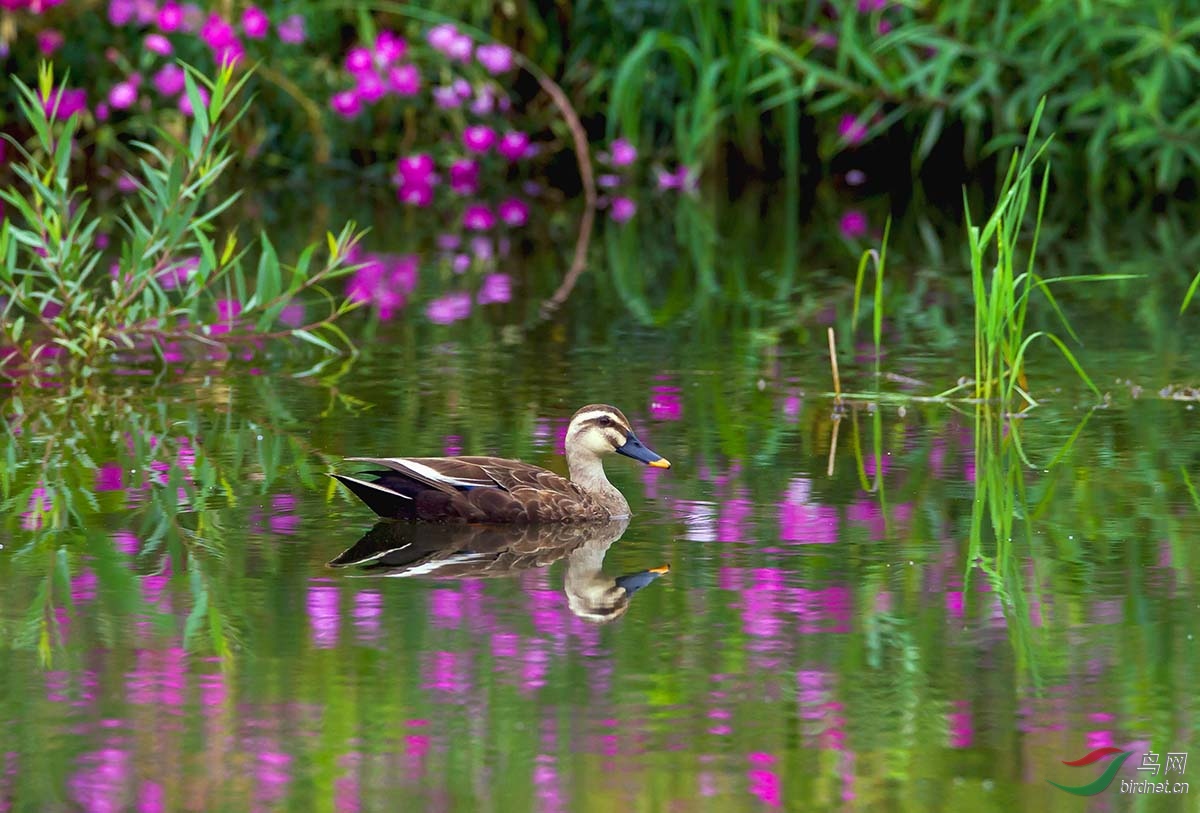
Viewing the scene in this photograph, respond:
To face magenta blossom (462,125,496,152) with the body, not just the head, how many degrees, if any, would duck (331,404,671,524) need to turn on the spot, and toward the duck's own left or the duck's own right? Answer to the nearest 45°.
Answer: approximately 90° to the duck's own left

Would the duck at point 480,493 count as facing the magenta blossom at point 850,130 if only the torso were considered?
no

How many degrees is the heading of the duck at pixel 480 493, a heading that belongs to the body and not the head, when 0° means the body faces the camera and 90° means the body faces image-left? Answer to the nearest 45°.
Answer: approximately 270°

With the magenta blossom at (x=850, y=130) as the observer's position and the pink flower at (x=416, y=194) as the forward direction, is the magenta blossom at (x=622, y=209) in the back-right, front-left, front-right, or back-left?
front-left

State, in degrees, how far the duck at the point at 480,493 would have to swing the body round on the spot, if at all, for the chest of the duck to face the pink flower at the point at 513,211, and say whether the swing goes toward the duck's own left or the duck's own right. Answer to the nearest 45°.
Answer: approximately 90° to the duck's own left

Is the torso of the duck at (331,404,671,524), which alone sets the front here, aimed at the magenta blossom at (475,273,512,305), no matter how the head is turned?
no

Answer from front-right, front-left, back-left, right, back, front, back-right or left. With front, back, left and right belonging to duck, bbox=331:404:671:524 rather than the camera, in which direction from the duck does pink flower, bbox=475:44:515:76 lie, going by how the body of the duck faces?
left

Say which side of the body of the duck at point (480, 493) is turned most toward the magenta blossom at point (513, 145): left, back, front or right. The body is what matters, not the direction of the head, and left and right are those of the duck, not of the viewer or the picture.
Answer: left

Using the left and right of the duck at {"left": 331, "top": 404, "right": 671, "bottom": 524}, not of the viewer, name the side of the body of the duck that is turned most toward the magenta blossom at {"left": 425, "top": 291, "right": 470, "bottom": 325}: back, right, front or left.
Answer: left

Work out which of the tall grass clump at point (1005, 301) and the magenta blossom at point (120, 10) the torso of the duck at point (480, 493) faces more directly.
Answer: the tall grass clump

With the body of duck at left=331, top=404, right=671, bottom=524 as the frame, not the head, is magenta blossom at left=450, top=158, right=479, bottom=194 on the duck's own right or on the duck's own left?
on the duck's own left

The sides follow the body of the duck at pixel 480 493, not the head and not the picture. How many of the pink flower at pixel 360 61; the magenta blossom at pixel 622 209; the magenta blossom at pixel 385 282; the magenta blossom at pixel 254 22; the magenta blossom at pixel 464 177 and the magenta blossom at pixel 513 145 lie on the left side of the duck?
6

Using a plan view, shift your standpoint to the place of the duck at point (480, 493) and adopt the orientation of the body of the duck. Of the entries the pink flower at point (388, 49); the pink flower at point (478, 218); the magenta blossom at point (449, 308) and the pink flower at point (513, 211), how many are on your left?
4

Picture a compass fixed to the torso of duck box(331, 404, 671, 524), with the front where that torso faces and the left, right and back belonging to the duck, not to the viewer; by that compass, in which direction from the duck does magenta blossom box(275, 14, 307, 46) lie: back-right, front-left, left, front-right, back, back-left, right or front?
left

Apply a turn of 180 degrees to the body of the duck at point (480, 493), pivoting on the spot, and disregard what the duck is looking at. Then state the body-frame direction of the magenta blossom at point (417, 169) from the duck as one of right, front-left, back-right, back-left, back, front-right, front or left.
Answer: right
